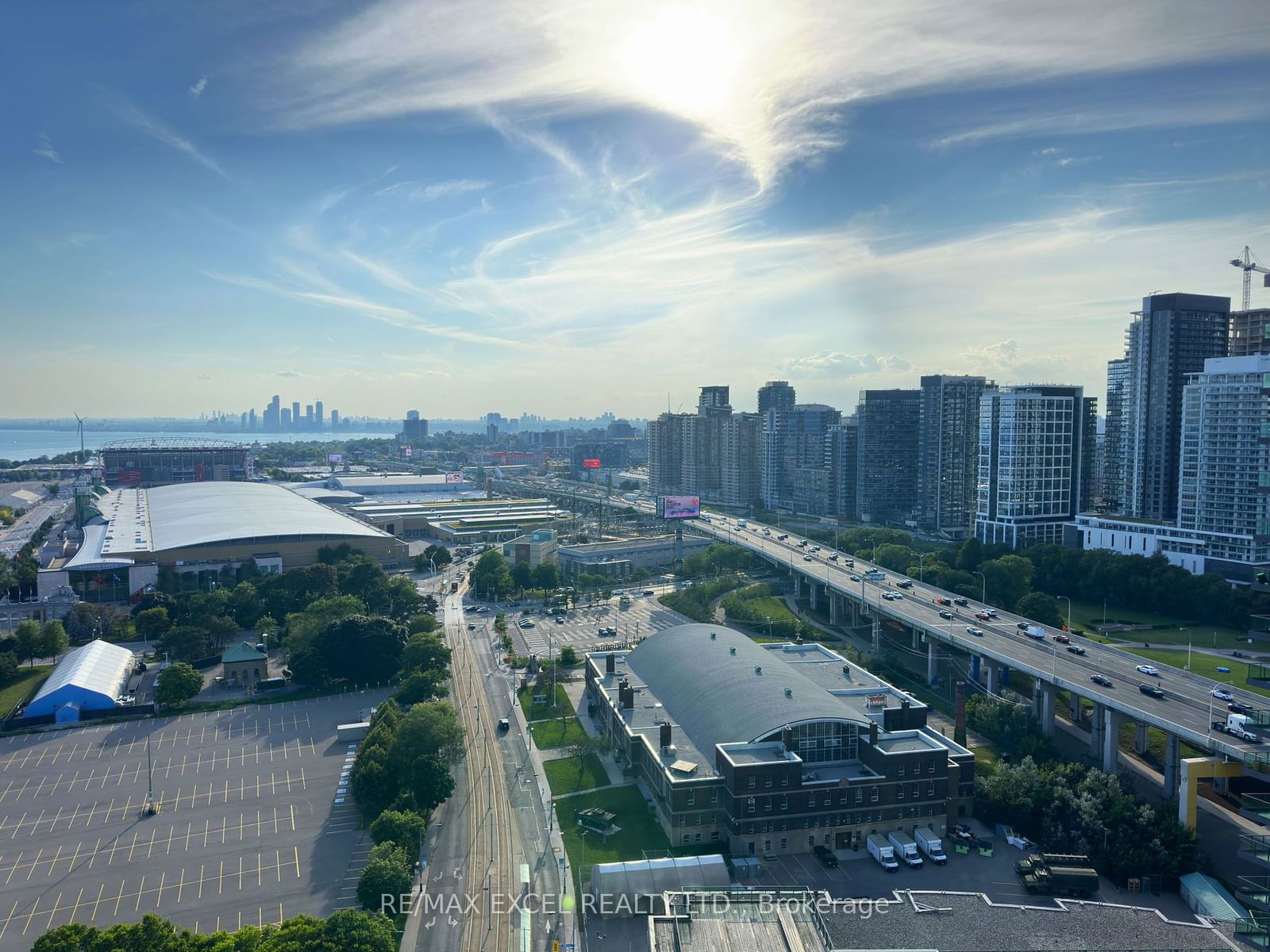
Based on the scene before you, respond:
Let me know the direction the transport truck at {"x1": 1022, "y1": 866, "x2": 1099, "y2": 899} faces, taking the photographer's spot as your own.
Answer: facing to the left of the viewer

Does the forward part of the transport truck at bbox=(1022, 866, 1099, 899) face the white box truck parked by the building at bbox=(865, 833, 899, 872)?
yes

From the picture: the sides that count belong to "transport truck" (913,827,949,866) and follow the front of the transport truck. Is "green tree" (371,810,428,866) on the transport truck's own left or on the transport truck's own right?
on the transport truck's own right

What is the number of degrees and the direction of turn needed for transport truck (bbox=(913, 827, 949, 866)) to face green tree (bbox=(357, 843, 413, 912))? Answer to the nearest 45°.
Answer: approximately 90° to its right

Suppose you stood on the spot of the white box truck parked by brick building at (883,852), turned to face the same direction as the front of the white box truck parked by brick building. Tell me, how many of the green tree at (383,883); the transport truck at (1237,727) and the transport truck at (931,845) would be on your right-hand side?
1

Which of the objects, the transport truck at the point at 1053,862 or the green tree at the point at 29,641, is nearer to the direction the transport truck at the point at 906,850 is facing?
the transport truck

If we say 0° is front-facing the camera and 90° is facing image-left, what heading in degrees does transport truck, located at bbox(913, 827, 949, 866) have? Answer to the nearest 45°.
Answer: approximately 315°

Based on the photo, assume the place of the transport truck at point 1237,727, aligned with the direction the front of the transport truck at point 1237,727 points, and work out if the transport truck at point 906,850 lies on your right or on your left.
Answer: on your right

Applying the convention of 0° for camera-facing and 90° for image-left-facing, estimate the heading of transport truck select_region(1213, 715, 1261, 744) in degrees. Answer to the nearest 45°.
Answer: approximately 315°
